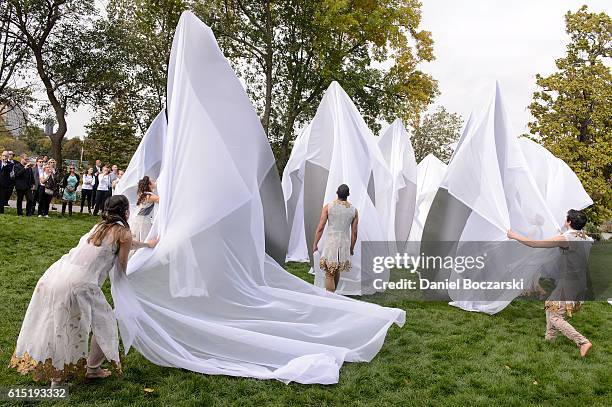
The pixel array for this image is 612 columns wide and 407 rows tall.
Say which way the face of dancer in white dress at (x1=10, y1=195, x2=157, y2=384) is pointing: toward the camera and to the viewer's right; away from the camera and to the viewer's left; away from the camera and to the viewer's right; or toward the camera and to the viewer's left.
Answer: away from the camera and to the viewer's right

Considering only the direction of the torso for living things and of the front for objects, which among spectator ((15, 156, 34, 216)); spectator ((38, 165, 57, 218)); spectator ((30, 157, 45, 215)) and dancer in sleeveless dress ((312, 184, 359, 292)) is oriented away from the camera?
the dancer in sleeveless dress

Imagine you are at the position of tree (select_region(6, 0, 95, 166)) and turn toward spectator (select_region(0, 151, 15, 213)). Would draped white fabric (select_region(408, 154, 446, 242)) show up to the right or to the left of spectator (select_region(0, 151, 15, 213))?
left

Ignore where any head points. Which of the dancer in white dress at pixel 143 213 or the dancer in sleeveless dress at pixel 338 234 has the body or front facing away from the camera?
the dancer in sleeveless dress

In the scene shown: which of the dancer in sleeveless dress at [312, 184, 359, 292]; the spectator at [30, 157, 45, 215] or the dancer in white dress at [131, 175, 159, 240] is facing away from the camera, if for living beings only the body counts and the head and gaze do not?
the dancer in sleeveless dress

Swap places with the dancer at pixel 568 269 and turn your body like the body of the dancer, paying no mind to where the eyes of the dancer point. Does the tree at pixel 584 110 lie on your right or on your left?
on your right
